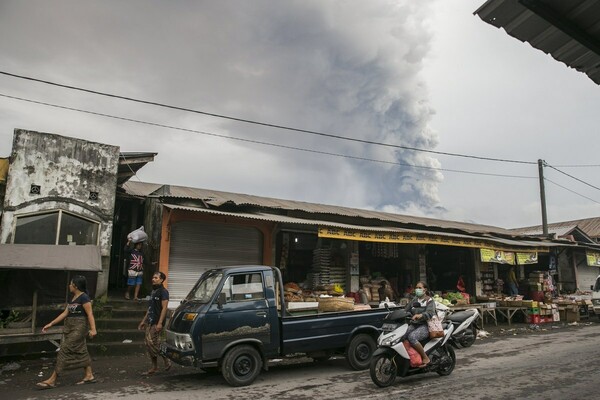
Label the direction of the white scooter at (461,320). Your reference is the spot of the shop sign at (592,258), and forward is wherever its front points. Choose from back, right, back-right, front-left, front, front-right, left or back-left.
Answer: front-right

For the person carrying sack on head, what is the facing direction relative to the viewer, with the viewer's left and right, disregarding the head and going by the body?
facing the viewer

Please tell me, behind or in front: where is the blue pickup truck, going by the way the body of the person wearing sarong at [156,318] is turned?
behind

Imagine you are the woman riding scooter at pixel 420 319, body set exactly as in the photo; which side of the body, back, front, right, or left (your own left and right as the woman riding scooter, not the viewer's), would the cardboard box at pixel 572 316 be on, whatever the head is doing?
back

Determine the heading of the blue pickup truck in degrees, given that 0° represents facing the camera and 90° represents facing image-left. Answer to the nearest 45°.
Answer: approximately 45°
